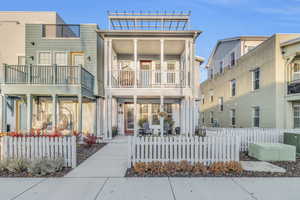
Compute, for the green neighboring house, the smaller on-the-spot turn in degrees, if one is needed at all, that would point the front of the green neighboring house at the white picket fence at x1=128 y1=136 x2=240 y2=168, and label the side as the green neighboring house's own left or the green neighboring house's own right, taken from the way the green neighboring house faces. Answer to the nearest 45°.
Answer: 0° — it already faces it

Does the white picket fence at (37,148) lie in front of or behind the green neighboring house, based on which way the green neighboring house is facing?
in front

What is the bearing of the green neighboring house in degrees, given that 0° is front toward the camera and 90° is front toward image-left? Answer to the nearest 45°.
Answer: approximately 0°

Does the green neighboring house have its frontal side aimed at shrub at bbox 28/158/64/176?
yes

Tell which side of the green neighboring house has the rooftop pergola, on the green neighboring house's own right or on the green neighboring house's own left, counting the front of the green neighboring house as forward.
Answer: on the green neighboring house's own left

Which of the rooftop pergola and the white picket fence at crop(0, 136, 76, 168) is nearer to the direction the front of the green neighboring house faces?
the white picket fence

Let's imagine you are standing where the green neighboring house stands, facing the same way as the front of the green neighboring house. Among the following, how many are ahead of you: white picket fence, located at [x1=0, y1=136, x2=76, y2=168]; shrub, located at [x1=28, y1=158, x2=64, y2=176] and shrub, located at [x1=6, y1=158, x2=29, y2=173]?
3
